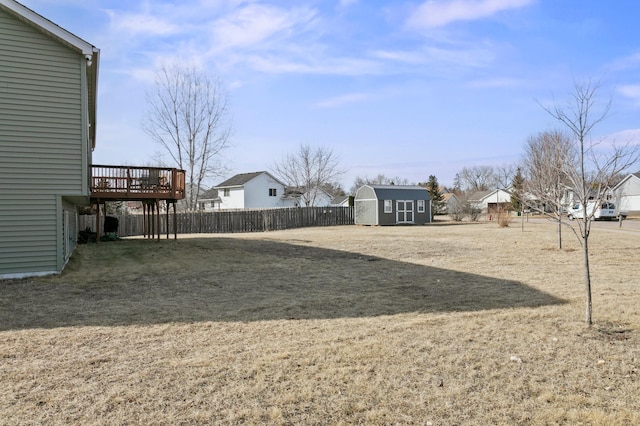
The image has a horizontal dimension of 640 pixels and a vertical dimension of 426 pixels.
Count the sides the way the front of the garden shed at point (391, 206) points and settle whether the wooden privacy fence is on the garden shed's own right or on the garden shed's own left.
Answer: on the garden shed's own right

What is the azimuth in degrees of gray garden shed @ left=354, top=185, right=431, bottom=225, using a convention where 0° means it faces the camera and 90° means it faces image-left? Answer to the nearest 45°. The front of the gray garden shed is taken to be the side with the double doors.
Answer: approximately 315°

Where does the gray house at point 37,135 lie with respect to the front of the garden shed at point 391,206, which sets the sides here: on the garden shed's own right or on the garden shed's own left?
on the garden shed's own right

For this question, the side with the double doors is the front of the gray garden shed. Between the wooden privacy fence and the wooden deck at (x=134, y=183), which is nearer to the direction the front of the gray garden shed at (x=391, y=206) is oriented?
the wooden deck

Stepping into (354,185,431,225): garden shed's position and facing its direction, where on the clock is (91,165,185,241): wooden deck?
The wooden deck is roughly at 2 o'clock from the garden shed.

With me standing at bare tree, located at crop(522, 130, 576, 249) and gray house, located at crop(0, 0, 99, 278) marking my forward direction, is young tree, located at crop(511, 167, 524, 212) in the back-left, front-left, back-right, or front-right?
back-right
